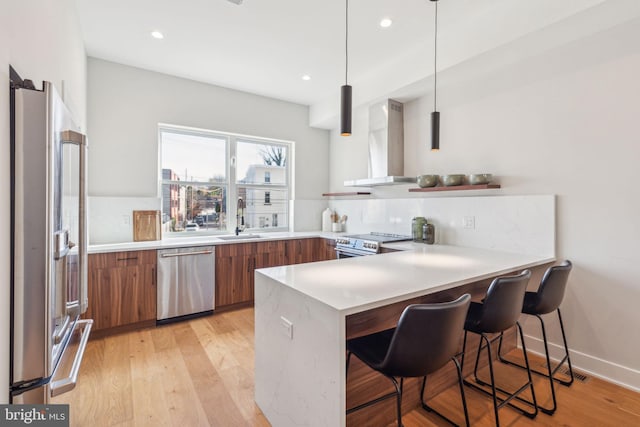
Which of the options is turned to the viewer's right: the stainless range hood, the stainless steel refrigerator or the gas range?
the stainless steel refrigerator

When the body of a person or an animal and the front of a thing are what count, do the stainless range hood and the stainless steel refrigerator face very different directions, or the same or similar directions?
very different directions

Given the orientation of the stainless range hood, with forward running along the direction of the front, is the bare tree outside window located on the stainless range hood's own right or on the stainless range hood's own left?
on the stainless range hood's own right

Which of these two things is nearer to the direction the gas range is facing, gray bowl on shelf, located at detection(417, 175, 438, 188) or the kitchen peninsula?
the kitchen peninsula

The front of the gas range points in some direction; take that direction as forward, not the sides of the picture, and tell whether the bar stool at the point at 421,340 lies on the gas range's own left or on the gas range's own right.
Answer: on the gas range's own left

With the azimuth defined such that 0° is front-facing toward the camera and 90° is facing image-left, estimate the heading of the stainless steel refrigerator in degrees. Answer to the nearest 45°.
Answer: approximately 270°

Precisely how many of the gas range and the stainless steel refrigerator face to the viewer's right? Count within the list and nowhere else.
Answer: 1

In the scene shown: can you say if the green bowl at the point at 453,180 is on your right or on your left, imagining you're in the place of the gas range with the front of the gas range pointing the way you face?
on your left

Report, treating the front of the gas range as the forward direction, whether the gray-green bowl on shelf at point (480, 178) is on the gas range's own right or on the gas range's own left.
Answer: on the gas range's own left

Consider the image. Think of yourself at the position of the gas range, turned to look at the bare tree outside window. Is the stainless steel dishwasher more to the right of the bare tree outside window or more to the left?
left

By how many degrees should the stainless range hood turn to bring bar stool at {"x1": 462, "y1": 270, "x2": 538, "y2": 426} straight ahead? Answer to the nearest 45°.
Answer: approximately 45° to its left
